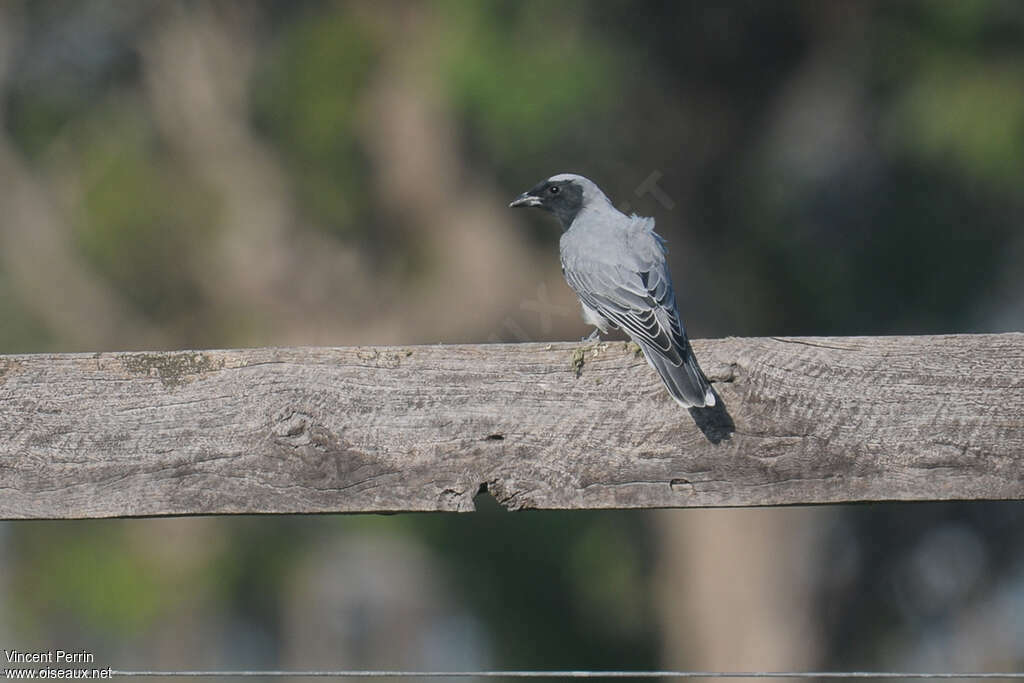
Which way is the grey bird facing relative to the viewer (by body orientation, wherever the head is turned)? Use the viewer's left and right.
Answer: facing away from the viewer and to the left of the viewer
